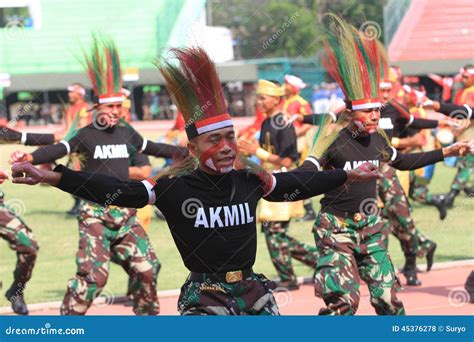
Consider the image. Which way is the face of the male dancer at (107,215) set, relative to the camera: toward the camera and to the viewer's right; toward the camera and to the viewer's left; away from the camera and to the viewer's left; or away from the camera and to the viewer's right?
toward the camera and to the viewer's right

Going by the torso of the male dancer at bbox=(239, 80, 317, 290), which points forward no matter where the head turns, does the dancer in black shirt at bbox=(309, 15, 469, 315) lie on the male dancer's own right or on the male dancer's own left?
on the male dancer's own left

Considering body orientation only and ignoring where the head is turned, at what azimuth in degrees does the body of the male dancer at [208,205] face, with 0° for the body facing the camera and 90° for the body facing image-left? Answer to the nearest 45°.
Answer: approximately 315°

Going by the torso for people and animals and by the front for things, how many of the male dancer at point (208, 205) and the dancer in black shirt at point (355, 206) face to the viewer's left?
0
